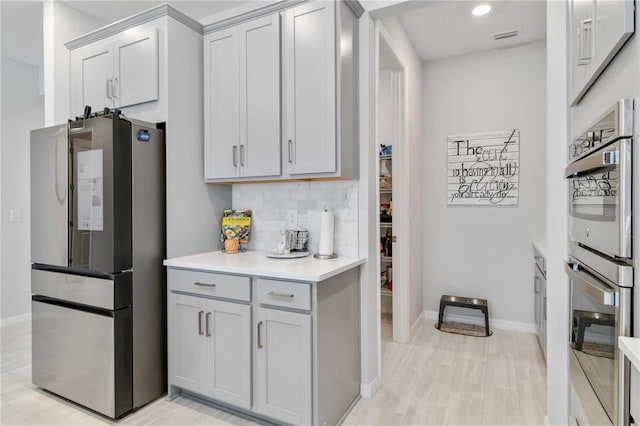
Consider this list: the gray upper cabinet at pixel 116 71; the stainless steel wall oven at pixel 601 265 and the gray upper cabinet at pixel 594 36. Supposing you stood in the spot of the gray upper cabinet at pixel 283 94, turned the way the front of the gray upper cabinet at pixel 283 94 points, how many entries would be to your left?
2

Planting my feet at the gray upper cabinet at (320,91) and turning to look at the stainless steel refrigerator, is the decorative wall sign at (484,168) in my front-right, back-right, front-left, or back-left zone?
back-right

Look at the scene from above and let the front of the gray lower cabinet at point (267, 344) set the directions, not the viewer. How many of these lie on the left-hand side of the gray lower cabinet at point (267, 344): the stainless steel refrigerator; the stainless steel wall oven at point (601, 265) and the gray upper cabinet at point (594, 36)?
2

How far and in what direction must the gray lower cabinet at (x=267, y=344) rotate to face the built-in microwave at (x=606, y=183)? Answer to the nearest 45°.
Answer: approximately 90° to its left

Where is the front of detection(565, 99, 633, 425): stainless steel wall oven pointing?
to the viewer's left

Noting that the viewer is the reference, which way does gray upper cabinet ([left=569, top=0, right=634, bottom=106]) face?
facing to the left of the viewer

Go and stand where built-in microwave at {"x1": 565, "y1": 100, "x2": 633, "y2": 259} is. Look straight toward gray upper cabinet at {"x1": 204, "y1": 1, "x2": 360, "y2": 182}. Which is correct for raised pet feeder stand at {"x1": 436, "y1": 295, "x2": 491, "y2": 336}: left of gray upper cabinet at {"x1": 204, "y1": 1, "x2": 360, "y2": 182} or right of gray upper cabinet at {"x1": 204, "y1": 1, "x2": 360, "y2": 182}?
right

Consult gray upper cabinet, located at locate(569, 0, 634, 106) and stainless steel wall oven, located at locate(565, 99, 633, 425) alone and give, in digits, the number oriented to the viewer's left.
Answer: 2

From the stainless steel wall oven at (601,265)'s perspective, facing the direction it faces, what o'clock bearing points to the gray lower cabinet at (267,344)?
The gray lower cabinet is roughly at 12 o'clock from the stainless steel wall oven.

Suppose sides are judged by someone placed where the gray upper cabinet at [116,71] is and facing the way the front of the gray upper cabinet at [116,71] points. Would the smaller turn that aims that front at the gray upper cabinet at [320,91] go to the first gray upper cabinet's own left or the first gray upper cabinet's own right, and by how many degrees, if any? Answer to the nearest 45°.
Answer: approximately 90° to the first gray upper cabinet's own left

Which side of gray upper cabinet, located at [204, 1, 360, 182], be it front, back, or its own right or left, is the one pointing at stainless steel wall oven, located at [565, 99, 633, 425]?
left

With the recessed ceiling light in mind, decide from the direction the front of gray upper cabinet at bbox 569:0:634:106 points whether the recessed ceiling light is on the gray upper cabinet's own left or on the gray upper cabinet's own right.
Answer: on the gray upper cabinet's own right
